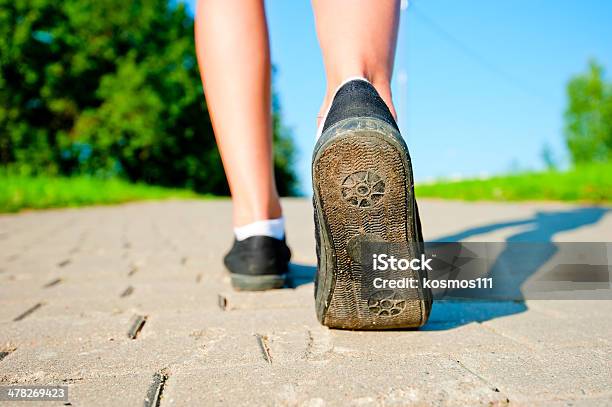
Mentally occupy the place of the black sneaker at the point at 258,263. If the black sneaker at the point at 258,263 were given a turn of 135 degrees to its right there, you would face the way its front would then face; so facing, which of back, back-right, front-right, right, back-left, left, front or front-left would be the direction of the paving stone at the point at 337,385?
front-right

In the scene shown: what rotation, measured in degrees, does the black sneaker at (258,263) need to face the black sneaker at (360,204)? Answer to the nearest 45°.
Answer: approximately 180°

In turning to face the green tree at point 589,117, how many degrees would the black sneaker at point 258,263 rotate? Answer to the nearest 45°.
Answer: approximately 45° to its right

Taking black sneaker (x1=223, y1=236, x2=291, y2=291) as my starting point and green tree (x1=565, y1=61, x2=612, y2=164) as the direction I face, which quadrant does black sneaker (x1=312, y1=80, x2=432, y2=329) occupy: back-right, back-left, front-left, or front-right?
back-right

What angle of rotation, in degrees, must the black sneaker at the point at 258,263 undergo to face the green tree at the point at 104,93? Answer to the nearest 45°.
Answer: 0° — it already faces it

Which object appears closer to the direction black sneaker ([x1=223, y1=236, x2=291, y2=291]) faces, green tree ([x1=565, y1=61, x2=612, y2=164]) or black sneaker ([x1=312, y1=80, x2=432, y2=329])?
the green tree

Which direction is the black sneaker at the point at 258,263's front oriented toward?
away from the camera

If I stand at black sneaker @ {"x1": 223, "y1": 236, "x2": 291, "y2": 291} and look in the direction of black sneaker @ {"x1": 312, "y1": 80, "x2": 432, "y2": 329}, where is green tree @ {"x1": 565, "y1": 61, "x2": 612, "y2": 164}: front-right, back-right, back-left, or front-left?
back-left

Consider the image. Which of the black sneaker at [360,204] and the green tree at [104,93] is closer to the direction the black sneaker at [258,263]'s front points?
the green tree
